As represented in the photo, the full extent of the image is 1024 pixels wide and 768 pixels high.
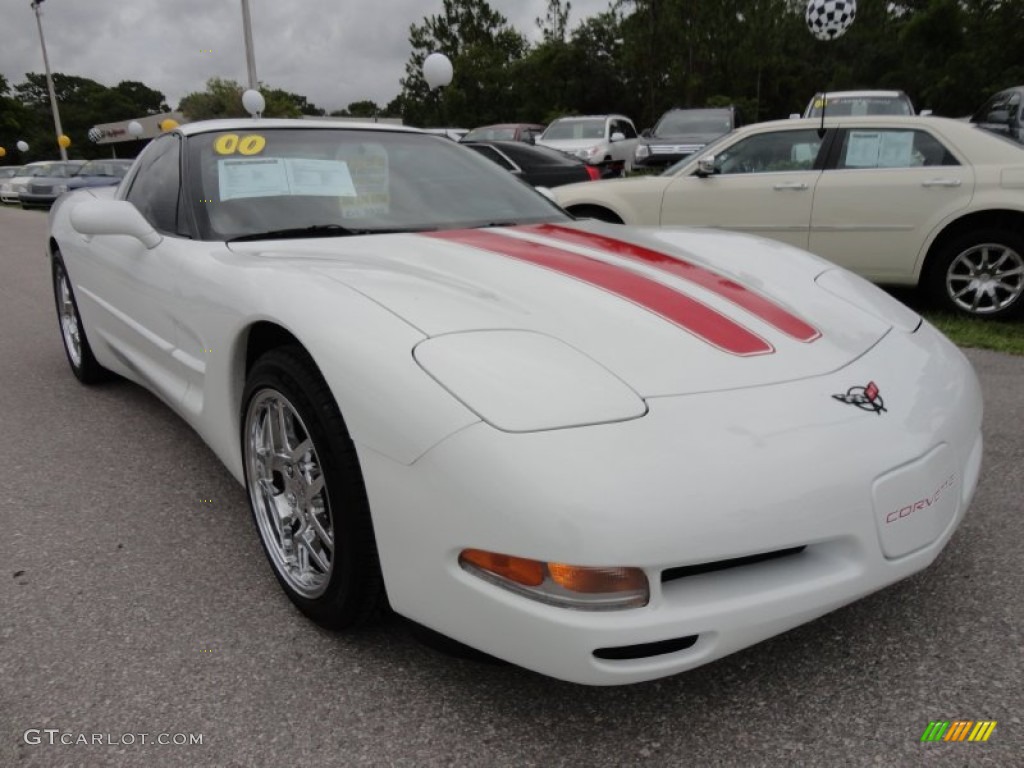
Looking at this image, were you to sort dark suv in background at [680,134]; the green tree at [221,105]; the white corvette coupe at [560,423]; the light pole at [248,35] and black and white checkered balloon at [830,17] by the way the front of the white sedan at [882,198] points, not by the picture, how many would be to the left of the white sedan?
1

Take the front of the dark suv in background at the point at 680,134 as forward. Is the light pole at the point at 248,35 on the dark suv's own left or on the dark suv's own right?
on the dark suv's own right

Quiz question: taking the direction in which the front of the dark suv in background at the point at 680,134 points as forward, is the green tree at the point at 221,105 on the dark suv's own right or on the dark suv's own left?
on the dark suv's own right

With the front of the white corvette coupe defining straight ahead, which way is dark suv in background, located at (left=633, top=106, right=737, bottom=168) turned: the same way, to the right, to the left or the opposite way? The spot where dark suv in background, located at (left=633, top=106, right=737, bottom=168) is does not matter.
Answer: to the right

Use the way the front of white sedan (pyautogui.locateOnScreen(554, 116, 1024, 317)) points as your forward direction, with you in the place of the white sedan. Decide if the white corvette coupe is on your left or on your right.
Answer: on your left

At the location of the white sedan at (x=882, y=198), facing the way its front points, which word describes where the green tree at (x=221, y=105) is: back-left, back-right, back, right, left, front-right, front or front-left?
front-right

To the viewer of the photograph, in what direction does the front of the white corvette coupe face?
facing the viewer and to the right of the viewer

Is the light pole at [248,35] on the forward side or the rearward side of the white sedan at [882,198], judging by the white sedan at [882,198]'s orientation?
on the forward side

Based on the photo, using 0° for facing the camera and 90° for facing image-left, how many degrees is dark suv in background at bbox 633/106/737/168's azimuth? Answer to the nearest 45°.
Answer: approximately 45°

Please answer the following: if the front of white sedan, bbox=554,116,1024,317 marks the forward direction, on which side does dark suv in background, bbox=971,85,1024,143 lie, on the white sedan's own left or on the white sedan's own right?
on the white sedan's own right

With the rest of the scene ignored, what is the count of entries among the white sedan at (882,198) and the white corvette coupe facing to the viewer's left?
1

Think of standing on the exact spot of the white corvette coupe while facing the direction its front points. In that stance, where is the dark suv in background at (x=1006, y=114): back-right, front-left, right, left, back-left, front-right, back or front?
left

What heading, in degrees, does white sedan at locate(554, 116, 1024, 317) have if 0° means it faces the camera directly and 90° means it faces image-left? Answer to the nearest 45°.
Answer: approximately 90°

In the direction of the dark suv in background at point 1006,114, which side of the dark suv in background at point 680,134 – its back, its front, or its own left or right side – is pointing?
left

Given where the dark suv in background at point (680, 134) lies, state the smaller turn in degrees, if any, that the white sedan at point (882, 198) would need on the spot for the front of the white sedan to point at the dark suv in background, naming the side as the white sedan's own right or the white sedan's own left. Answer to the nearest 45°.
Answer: approximately 90° to the white sedan's own right

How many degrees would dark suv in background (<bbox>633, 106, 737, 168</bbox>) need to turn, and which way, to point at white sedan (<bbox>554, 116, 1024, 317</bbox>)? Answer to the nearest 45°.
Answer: approximately 45° to its left
